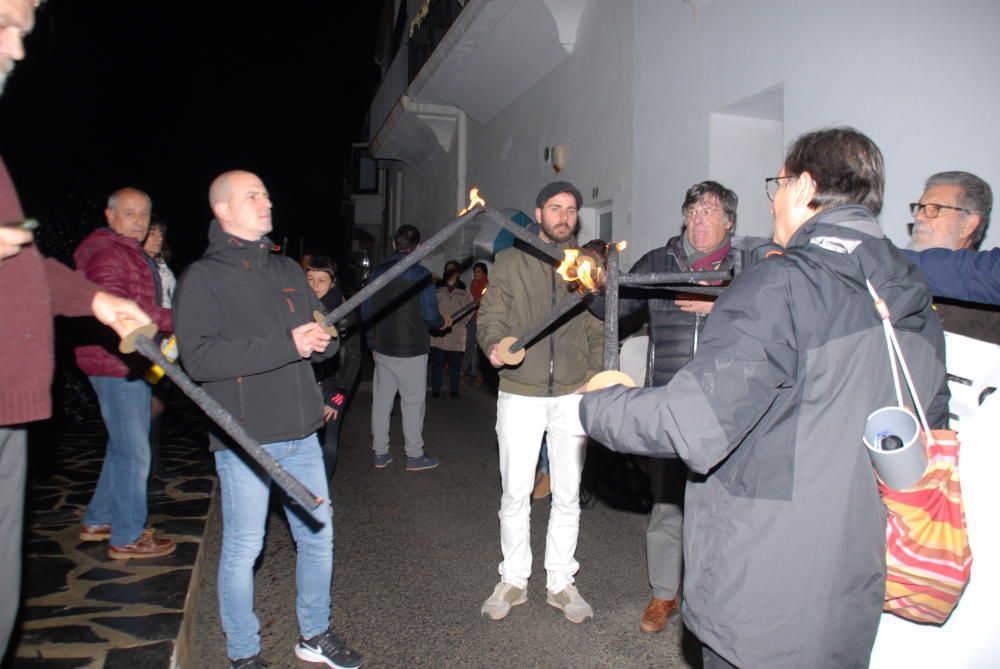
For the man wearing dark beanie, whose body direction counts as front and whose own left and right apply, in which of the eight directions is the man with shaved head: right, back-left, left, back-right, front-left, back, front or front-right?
front-right

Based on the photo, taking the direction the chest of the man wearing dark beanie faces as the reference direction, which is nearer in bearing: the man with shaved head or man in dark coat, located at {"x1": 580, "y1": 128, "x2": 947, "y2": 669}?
the man in dark coat

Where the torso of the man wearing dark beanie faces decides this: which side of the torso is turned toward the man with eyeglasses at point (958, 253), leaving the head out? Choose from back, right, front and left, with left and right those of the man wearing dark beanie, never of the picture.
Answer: left

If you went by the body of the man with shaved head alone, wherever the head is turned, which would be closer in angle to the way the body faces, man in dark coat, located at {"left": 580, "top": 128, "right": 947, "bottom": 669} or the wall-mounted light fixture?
the man in dark coat

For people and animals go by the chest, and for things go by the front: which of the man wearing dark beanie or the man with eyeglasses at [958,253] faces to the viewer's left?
the man with eyeglasses

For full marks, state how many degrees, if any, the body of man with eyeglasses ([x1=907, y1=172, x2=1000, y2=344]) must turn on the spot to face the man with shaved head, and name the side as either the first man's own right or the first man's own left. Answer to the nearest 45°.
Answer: approximately 45° to the first man's own left

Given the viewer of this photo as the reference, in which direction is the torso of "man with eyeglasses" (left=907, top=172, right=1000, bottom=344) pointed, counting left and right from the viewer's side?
facing to the left of the viewer

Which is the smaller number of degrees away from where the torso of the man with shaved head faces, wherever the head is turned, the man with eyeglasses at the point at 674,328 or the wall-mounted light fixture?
the man with eyeglasses

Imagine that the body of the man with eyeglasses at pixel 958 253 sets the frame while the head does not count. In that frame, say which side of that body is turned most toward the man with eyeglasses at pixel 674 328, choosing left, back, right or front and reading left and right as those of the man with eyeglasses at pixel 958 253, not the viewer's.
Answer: front

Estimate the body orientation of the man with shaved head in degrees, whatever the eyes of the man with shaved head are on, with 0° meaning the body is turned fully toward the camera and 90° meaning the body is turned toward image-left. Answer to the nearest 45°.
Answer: approximately 315°

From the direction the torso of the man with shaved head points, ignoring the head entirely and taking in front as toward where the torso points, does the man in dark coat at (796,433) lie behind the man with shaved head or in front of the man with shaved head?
in front

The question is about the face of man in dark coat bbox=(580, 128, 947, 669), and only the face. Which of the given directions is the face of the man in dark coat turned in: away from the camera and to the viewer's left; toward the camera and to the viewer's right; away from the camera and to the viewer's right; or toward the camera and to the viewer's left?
away from the camera and to the viewer's left

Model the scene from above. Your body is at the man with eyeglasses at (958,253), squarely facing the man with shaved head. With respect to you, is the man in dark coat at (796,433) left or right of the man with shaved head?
left
